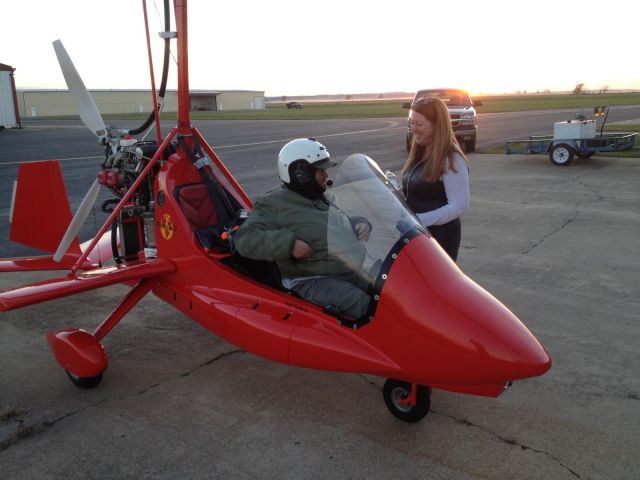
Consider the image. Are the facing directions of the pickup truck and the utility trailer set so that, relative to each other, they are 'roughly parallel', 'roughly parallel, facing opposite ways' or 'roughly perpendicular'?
roughly perpendicular

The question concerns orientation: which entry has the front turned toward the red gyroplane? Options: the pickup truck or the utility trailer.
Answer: the pickup truck

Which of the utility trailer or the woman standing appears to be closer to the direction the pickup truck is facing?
the woman standing

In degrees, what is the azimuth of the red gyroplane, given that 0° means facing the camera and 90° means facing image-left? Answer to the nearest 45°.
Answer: approximately 315°

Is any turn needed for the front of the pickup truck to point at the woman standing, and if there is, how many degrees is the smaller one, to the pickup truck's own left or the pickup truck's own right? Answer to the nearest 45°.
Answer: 0° — it already faces them

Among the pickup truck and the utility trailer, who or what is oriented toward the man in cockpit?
the pickup truck
